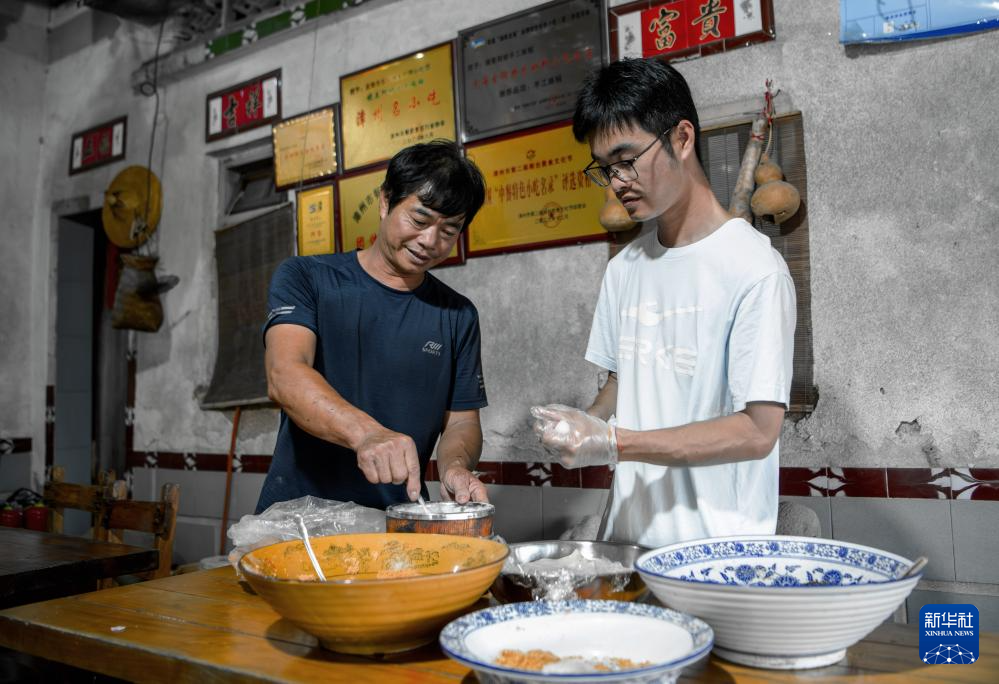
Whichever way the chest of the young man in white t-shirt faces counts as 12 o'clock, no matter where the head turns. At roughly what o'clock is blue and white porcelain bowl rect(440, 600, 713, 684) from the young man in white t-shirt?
The blue and white porcelain bowl is roughly at 11 o'clock from the young man in white t-shirt.

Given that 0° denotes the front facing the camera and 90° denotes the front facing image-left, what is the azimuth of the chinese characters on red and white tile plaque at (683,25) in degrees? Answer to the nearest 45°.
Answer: approximately 0°

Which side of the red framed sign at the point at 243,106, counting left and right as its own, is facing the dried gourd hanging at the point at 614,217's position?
left

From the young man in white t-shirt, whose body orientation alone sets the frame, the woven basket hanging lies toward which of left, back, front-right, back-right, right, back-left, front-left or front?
right

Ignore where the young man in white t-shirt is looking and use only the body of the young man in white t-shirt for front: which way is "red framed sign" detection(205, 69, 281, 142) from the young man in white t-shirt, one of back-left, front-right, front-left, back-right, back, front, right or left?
right

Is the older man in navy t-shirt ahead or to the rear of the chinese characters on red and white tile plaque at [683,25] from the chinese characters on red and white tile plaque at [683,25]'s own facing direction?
ahead

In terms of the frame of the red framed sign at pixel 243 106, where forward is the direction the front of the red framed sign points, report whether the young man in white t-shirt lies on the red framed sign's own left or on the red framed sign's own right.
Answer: on the red framed sign's own left

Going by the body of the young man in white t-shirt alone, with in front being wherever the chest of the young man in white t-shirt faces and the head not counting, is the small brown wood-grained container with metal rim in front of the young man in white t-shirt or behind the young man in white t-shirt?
in front

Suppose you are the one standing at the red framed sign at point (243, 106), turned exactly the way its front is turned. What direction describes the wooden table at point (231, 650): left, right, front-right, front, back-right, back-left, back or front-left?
front-left

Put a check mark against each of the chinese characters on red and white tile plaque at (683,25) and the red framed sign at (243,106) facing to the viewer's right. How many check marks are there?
0

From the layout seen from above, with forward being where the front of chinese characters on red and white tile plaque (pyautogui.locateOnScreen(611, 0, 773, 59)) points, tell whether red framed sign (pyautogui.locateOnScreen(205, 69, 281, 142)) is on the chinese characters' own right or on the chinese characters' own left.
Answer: on the chinese characters' own right

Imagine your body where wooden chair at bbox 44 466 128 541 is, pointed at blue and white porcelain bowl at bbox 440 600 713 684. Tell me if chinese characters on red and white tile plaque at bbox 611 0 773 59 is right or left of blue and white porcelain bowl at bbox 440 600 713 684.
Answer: left

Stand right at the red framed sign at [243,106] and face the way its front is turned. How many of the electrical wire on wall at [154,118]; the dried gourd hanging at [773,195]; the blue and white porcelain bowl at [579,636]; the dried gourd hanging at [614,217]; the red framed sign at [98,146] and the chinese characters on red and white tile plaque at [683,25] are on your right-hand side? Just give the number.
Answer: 2
